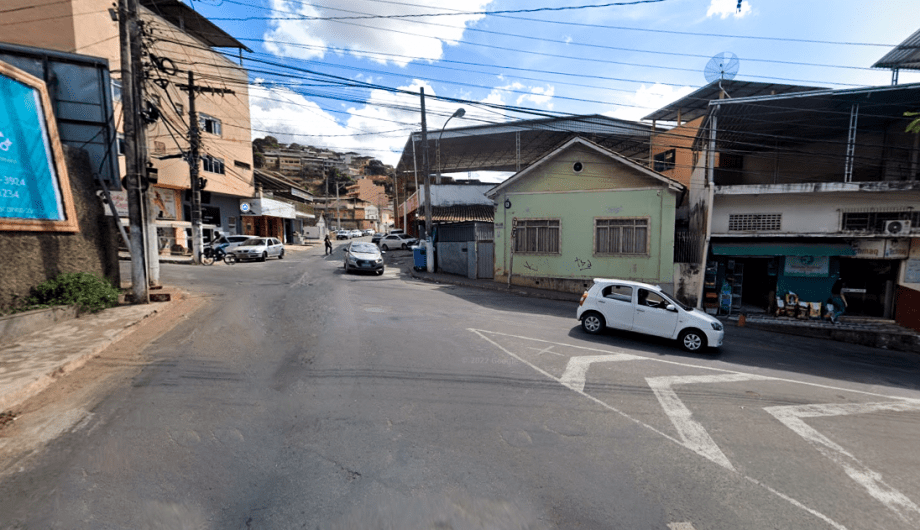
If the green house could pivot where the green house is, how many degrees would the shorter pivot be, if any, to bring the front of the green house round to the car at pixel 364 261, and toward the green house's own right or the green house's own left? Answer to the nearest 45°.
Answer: approximately 90° to the green house's own right

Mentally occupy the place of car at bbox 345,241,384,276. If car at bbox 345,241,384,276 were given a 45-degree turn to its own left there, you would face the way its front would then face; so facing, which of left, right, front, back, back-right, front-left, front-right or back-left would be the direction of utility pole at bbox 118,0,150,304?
right

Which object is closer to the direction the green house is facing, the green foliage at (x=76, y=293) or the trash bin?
the green foliage

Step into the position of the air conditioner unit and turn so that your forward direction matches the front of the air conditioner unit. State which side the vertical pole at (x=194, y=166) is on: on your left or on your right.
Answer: on your right

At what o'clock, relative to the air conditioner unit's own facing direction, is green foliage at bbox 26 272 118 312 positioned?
The green foliage is roughly at 1 o'clock from the air conditioner unit.

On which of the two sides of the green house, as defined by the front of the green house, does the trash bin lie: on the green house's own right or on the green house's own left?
on the green house's own right

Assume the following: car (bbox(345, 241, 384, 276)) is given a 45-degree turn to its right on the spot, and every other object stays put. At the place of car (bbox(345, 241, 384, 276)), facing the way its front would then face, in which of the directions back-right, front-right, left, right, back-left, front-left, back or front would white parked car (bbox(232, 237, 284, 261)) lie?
right

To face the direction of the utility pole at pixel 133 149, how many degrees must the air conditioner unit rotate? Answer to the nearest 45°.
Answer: approximately 45° to its right

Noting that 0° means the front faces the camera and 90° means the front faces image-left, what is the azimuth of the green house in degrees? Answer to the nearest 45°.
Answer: approximately 0°

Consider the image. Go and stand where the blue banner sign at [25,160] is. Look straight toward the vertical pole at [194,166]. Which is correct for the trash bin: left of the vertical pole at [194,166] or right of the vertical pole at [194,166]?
right

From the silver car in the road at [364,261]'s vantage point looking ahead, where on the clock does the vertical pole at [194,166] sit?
The vertical pole is roughly at 4 o'clock from the silver car in the road.

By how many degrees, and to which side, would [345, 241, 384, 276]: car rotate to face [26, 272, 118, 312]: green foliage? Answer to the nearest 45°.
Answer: approximately 45° to its right
